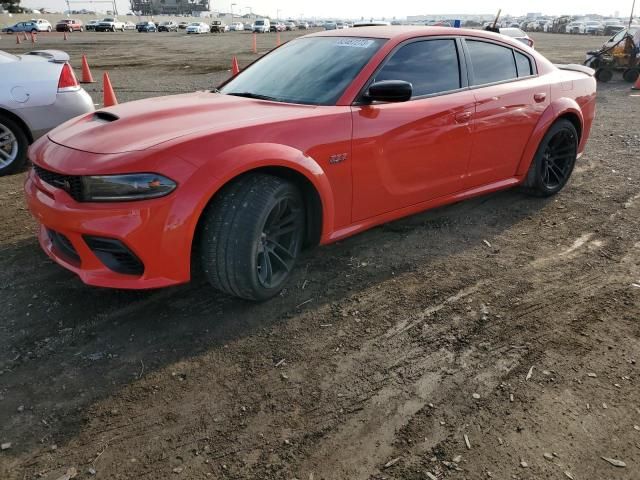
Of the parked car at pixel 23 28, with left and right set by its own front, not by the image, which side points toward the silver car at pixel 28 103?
left

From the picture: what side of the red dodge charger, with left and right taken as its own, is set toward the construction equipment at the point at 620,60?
back

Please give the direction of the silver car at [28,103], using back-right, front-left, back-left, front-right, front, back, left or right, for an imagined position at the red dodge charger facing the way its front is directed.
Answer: right

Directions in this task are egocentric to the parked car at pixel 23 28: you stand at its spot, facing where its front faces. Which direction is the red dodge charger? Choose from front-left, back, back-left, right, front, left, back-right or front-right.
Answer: left

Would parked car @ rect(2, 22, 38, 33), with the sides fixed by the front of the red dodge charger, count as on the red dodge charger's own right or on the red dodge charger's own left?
on the red dodge charger's own right

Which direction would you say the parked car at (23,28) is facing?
to the viewer's left
